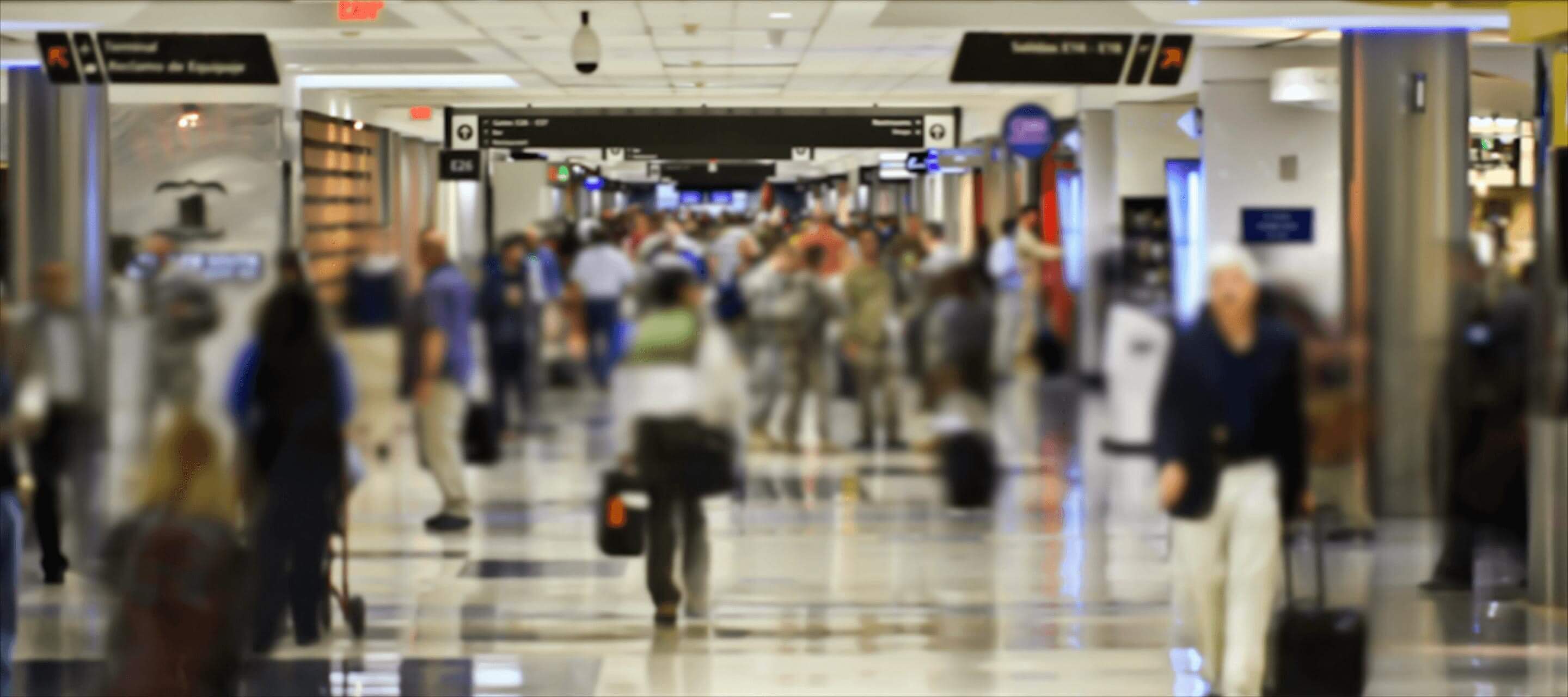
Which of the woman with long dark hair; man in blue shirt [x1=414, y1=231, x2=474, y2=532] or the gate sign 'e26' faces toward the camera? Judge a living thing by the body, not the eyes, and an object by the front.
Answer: the gate sign 'e26'

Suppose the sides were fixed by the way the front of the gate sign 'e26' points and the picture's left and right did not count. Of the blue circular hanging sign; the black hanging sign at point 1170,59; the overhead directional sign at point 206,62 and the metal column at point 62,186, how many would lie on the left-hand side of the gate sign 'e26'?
2

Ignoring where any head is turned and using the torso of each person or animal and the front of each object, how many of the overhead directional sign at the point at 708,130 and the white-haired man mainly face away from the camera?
0

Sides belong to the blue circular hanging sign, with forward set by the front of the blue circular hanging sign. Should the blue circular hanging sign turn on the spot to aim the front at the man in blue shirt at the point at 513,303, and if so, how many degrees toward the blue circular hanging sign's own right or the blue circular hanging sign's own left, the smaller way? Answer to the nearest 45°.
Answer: approximately 90° to the blue circular hanging sign's own right

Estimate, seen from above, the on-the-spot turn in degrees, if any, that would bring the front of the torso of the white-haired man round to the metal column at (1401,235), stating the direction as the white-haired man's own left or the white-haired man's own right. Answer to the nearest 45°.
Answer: approximately 135° to the white-haired man's own left

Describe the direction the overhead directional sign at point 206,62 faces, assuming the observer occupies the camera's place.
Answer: facing the viewer

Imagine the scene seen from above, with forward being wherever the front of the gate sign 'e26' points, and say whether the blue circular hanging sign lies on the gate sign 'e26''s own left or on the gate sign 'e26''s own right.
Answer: on the gate sign 'e26''s own left

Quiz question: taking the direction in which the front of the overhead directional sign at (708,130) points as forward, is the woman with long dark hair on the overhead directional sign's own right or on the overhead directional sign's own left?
on the overhead directional sign's own right

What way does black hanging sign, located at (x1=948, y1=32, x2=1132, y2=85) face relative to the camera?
toward the camera

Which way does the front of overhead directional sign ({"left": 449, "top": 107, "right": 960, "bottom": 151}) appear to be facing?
toward the camera

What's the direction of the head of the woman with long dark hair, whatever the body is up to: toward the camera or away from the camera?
away from the camera
